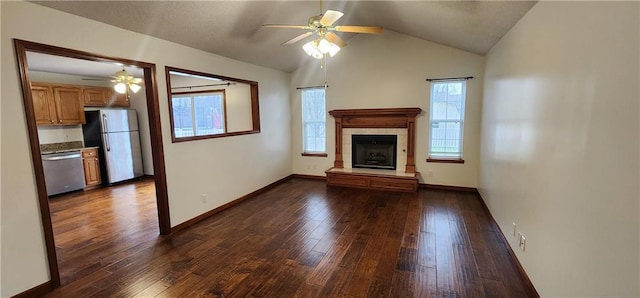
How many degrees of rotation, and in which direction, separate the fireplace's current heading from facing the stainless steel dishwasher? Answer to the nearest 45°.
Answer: approximately 90° to its right

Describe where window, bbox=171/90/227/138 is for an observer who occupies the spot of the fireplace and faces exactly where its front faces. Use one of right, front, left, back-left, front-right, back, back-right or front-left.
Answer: right

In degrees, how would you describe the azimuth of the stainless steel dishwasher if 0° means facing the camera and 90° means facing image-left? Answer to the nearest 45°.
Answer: approximately 315°

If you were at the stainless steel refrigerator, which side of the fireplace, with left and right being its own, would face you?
right

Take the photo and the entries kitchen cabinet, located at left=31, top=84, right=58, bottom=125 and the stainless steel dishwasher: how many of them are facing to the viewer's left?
0

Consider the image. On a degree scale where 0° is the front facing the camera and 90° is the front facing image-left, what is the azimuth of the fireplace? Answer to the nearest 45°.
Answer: approximately 0°

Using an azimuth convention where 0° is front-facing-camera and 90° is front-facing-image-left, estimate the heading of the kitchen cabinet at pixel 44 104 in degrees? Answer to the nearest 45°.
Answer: approximately 315°

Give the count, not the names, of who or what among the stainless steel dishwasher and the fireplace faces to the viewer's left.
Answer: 0

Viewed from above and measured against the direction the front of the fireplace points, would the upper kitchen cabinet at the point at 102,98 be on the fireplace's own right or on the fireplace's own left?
on the fireplace's own right
